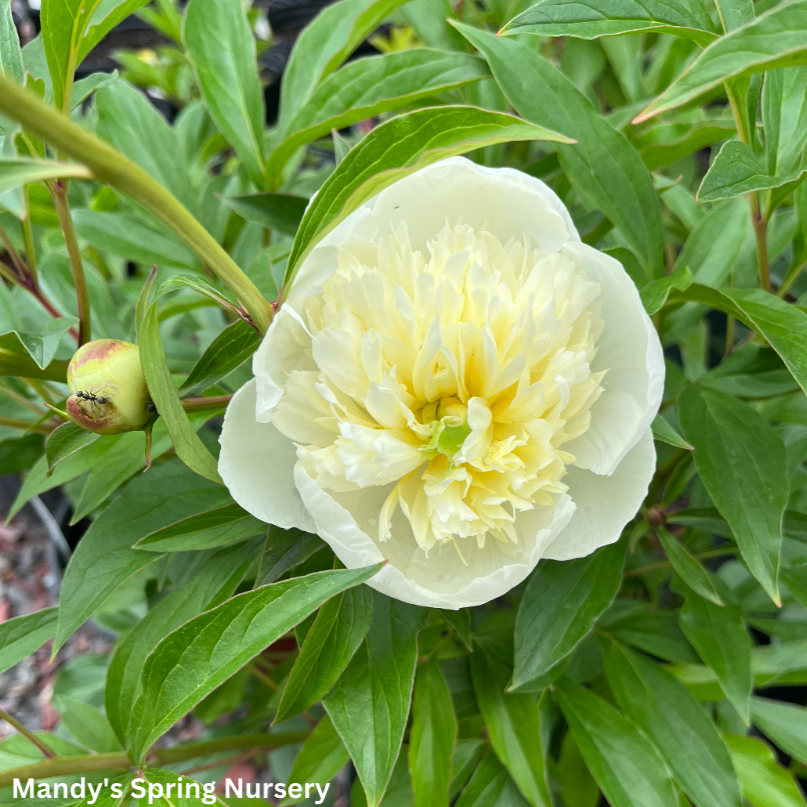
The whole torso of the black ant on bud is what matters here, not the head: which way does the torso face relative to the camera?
to the viewer's left
